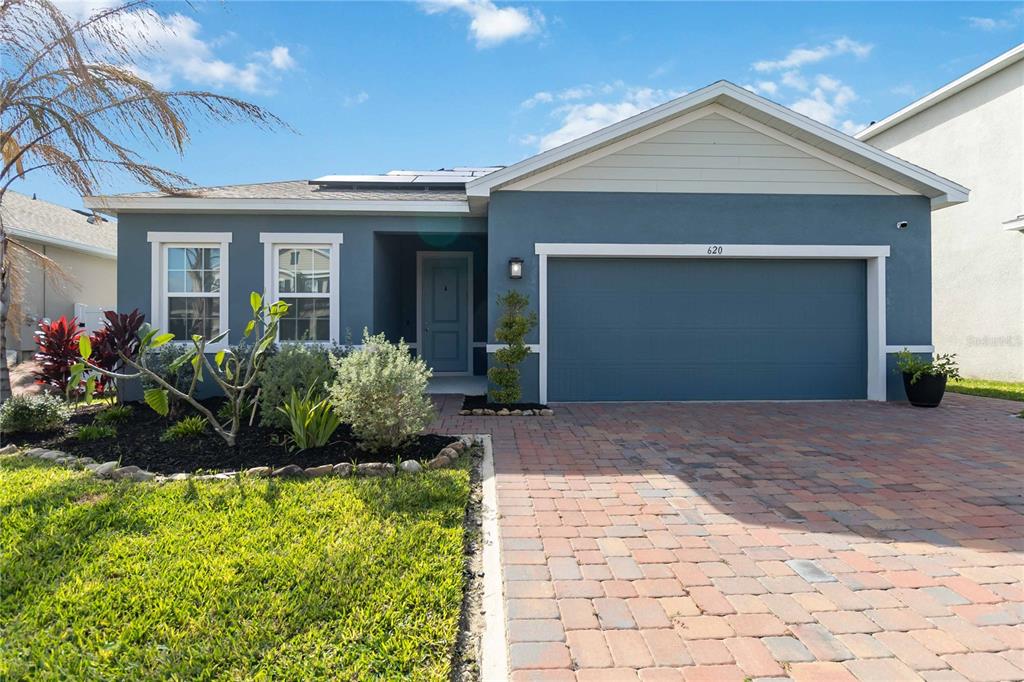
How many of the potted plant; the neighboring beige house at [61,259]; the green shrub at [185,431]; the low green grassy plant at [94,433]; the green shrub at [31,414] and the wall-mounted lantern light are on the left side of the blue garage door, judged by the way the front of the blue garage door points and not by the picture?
1

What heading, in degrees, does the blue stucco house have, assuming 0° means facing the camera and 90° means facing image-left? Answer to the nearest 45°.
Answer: approximately 0°

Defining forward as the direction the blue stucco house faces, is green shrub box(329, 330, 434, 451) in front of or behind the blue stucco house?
in front

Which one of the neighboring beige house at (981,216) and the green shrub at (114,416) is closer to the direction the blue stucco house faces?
the green shrub

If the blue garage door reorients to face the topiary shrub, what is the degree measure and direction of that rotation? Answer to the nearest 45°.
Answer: approximately 45° to its right

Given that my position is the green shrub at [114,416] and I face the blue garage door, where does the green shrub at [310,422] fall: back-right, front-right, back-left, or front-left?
front-right

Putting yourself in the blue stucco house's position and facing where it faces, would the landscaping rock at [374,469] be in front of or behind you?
in front

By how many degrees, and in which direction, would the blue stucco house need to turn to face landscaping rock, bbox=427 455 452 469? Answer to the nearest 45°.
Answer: approximately 45° to its right

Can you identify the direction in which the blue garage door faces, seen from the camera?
facing the viewer

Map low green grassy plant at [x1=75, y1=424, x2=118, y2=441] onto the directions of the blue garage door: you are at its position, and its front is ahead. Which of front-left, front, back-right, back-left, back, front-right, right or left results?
front-right

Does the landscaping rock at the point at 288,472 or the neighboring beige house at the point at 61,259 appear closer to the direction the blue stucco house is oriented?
the landscaping rock

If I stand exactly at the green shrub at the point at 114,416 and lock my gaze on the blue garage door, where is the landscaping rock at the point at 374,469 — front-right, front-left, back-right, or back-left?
front-right

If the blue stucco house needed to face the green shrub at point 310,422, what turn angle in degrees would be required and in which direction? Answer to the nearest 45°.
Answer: approximately 45° to its right

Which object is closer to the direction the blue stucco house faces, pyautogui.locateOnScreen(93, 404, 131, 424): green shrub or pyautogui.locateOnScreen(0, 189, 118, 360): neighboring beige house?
the green shrub

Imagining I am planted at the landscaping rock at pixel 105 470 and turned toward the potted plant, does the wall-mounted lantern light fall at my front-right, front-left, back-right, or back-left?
front-left
